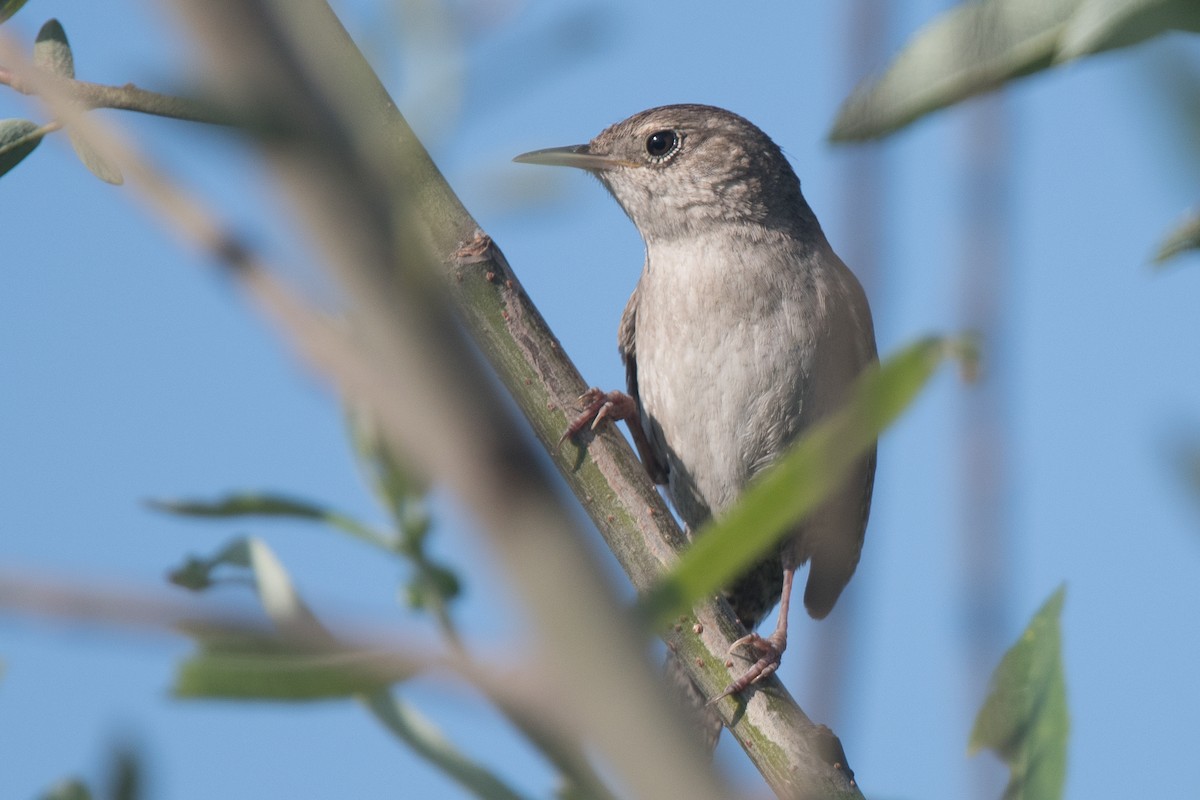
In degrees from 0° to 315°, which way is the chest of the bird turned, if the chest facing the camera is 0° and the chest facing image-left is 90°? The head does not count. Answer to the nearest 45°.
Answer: approximately 45°

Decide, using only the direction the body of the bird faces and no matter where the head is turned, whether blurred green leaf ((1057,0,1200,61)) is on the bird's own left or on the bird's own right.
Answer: on the bird's own left
